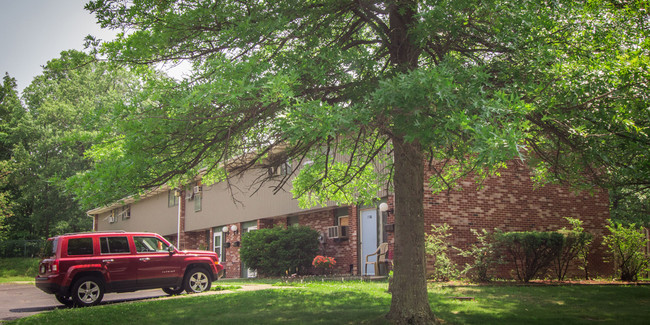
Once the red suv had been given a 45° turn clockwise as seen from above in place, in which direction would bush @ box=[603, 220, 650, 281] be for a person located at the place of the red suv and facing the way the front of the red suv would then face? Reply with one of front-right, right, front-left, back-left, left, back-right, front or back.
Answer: front

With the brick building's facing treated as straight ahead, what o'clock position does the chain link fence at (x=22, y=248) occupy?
The chain link fence is roughly at 3 o'clock from the brick building.

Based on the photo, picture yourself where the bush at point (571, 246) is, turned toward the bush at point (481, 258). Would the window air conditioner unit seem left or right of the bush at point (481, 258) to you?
right

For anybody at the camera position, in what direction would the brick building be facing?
facing the viewer and to the left of the viewer

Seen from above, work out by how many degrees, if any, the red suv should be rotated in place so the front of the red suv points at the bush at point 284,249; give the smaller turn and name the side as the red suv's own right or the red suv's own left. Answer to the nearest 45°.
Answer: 0° — it already faces it

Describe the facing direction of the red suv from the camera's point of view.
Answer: facing away from the viewer and to the right of the viewer

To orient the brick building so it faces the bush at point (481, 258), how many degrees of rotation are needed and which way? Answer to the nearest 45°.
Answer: approximately 45° to its left

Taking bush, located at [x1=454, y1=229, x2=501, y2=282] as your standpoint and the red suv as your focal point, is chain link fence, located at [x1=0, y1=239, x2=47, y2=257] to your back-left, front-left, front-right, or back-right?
front-right

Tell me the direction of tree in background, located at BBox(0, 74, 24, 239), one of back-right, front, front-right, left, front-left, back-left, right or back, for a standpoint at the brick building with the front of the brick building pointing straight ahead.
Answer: right

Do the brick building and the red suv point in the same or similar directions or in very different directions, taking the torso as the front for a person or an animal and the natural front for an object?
very different directions

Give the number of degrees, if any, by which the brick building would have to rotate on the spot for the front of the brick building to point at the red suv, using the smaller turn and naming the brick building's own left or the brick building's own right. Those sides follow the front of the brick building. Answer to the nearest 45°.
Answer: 0° — it already faces it
